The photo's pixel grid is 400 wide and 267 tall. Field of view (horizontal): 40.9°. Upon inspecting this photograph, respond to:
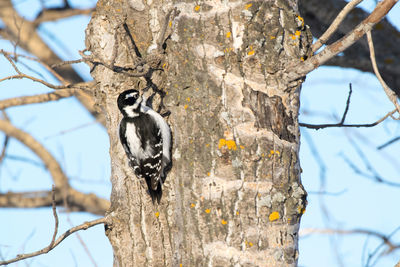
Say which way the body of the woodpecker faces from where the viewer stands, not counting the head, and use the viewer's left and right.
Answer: facing away from the viewer and to the right of the viewer
